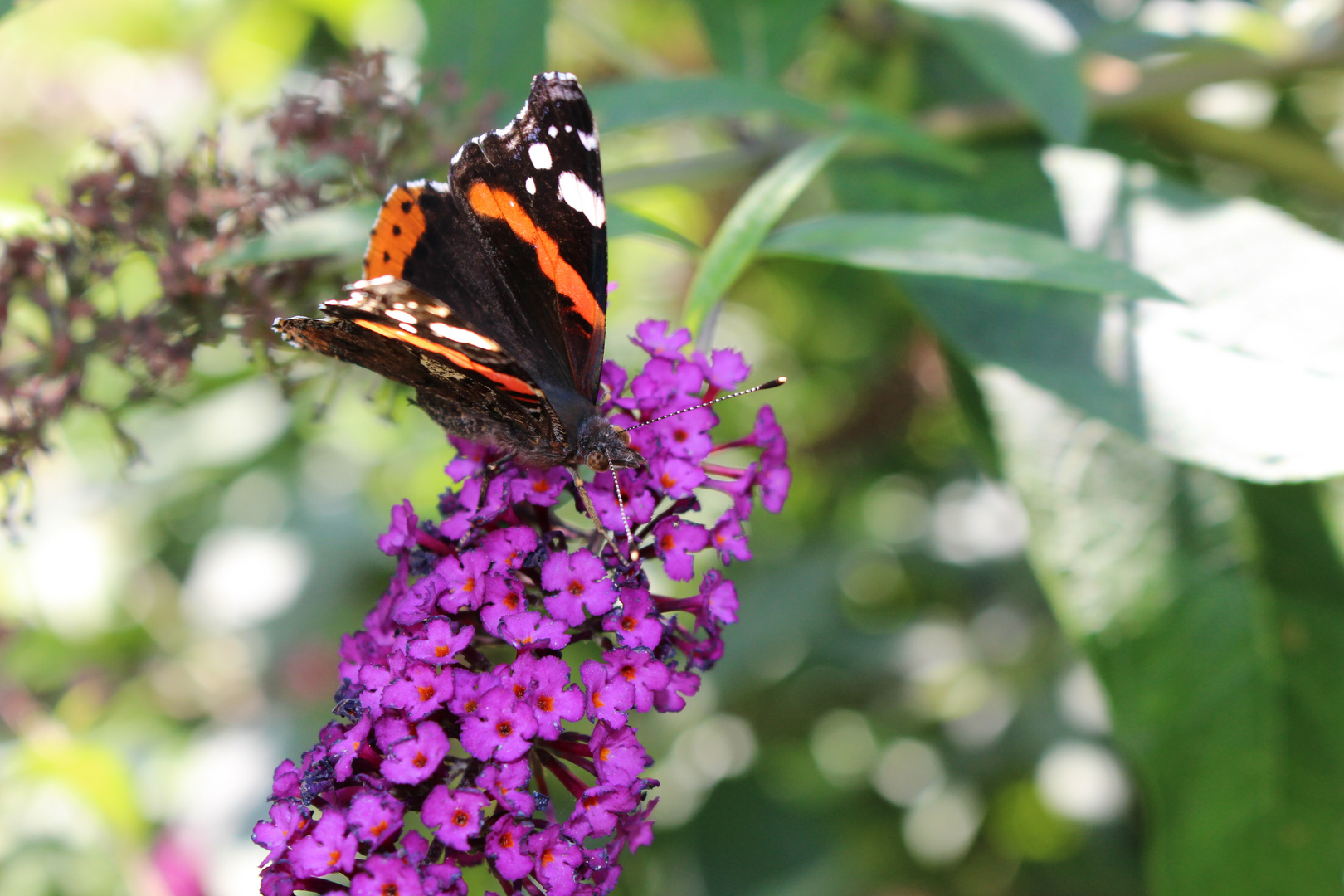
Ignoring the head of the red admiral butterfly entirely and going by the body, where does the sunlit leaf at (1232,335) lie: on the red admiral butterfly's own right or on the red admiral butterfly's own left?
on the red admiral butterfly's own left

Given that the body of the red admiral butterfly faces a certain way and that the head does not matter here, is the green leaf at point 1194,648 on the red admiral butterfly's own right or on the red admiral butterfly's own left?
on the red admiral butterfly's own left
